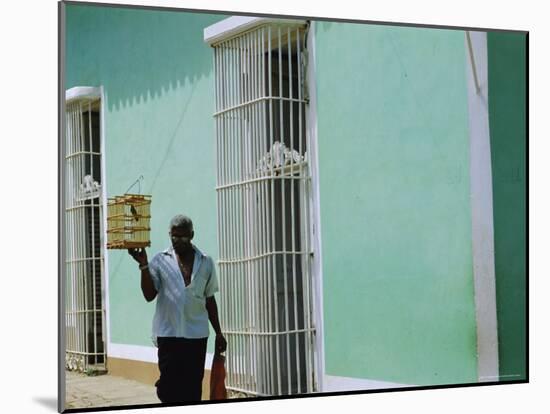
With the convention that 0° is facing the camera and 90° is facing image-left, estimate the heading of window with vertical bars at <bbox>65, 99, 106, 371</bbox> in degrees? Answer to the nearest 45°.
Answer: approximately 45°

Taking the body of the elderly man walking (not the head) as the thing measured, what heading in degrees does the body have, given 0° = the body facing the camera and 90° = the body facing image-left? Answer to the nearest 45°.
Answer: approximately 0°

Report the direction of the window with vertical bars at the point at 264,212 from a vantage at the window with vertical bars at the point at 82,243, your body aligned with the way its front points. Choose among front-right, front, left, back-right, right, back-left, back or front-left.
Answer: back-left

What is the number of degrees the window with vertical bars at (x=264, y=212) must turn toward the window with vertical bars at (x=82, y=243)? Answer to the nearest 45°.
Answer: approximately 45° to its right

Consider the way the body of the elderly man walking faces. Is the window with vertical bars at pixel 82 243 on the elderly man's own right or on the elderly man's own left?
on the elderly man's own right
